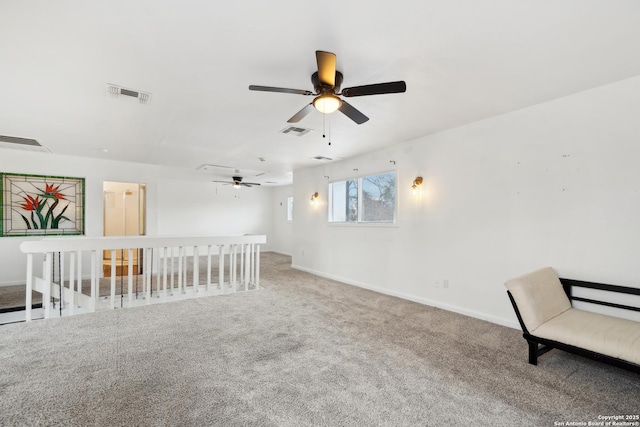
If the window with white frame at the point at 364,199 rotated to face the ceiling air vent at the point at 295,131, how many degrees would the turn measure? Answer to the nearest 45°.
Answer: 0° — it already faces it

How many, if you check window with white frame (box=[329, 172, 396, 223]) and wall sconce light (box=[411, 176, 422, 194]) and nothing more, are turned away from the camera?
0

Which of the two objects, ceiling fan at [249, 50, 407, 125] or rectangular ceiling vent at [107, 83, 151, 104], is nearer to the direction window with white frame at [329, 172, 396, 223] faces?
the rectangular ceiling vent

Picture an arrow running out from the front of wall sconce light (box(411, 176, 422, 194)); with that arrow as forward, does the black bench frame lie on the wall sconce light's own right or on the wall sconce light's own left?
on the wall sconce light's own left

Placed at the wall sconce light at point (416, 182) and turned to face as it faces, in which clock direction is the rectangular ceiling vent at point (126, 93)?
The rectangular ceiling vent is roughly at 12 o'clock from the wall sconce light.

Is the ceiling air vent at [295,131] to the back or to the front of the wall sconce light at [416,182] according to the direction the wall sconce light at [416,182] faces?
to the front

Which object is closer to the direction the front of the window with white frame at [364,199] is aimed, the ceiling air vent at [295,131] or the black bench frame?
the ceiling air vent

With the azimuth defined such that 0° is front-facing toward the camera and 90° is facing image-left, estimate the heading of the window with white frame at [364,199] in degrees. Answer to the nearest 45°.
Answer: approximately 45°

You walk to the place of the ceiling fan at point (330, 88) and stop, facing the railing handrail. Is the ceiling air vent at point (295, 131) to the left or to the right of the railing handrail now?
right
